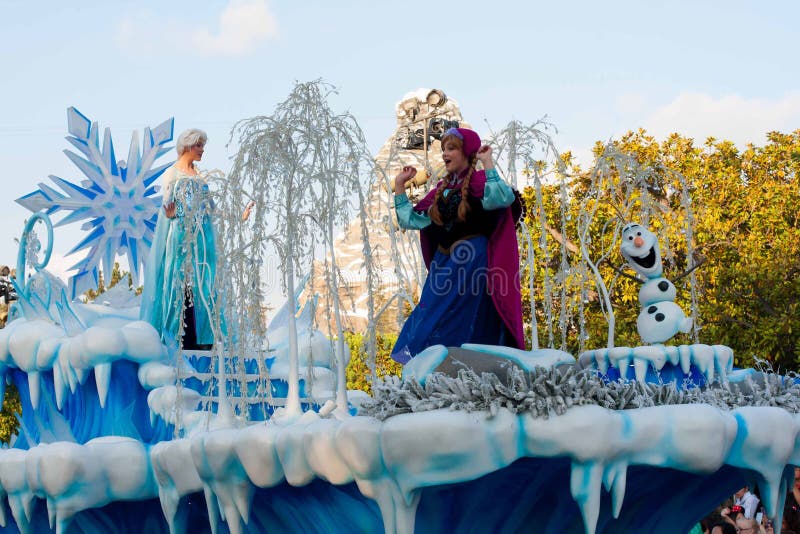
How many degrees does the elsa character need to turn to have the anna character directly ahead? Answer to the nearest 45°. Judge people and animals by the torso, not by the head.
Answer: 0° — it already faces it

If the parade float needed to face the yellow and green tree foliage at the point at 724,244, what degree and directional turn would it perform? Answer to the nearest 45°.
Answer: approximately 45° to its left

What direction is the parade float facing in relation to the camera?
to the viewer's right

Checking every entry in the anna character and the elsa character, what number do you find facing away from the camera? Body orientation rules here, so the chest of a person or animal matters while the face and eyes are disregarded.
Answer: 0

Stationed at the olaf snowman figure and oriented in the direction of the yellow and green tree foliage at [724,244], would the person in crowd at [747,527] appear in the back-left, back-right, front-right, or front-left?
back-right

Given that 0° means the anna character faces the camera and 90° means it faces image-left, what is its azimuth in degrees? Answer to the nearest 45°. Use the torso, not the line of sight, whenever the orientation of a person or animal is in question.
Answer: approximately 45°

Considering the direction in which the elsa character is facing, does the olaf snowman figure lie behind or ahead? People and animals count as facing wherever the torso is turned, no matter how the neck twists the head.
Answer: ahead
